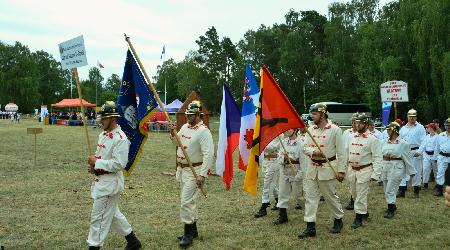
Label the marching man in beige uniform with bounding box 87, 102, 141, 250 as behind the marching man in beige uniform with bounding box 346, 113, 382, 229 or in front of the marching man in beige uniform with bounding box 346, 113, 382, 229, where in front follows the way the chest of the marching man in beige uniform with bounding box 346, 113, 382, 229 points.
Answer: in front

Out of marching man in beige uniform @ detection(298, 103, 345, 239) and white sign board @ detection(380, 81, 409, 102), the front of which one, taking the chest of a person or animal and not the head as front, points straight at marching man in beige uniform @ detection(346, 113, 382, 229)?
the white sign board

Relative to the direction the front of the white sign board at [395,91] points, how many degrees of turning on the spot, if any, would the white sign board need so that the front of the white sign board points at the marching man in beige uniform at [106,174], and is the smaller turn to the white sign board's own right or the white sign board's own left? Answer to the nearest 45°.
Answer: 0° — it already faces them

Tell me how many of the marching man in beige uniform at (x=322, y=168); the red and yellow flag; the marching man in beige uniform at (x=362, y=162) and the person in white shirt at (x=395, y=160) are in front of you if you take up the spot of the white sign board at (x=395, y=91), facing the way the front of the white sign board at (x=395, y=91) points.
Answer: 4

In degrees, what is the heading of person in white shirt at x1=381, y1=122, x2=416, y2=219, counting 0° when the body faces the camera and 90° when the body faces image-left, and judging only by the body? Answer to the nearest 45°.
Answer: approximately 45°

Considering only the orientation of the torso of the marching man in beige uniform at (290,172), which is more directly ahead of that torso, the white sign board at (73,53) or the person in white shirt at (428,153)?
the white sign board

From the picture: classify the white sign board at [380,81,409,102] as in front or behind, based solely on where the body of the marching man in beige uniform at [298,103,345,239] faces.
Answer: behind

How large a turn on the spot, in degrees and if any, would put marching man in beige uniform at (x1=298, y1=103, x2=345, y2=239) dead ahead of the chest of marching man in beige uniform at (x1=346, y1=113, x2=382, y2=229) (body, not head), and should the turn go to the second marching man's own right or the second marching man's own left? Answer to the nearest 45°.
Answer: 0° — they already face them

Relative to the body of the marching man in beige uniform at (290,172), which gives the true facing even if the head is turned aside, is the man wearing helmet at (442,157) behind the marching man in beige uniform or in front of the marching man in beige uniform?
behind

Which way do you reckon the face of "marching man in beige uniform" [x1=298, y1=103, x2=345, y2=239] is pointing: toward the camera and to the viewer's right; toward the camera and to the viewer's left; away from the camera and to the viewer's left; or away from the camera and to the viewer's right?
toward the camera and to the viewer's left

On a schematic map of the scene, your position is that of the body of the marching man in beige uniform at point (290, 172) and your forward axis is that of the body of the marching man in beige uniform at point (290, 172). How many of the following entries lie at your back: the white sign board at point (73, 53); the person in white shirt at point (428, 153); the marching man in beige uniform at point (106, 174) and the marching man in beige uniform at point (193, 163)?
1

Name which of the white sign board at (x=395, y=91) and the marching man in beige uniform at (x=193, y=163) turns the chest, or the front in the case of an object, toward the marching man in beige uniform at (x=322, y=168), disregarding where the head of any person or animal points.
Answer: the white sign board

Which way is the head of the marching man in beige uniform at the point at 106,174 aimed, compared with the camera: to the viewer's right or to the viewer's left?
to the viewer's left

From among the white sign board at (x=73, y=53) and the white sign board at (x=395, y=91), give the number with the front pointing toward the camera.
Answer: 2
